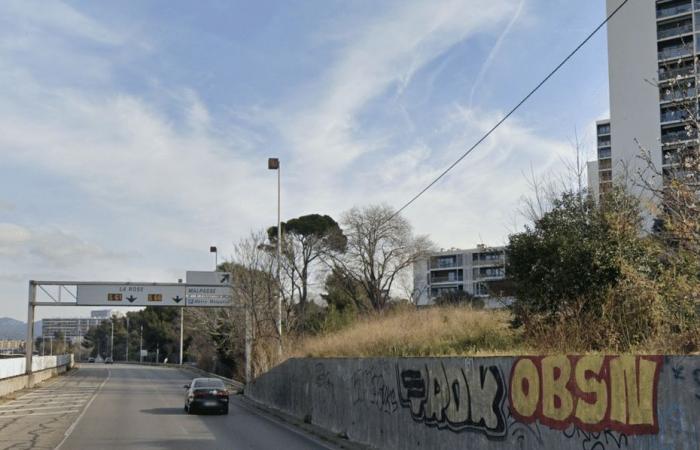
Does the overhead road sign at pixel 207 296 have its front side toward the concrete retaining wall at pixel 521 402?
yes

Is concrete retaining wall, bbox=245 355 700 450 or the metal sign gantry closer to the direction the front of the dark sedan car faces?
the metal sign gantry

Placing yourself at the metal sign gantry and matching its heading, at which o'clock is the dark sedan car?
The dark sedan car is roughly at 12 o'clock from the metal sign gantry.

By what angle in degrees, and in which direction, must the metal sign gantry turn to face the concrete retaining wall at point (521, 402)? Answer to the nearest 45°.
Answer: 0° — it already faces it

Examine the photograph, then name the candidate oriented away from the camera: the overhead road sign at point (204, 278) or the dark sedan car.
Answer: the dark sedan car

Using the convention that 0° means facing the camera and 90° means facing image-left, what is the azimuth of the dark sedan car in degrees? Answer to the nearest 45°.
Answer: approximately 180°

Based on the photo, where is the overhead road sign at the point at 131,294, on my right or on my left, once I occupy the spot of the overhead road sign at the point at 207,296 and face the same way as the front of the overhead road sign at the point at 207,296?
on my right

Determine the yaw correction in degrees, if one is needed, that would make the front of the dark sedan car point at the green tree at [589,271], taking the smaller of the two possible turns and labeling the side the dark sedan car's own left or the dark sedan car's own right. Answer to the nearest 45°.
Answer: approximately 135° to the dark sedan car's own right

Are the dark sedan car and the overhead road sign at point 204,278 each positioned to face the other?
yes
